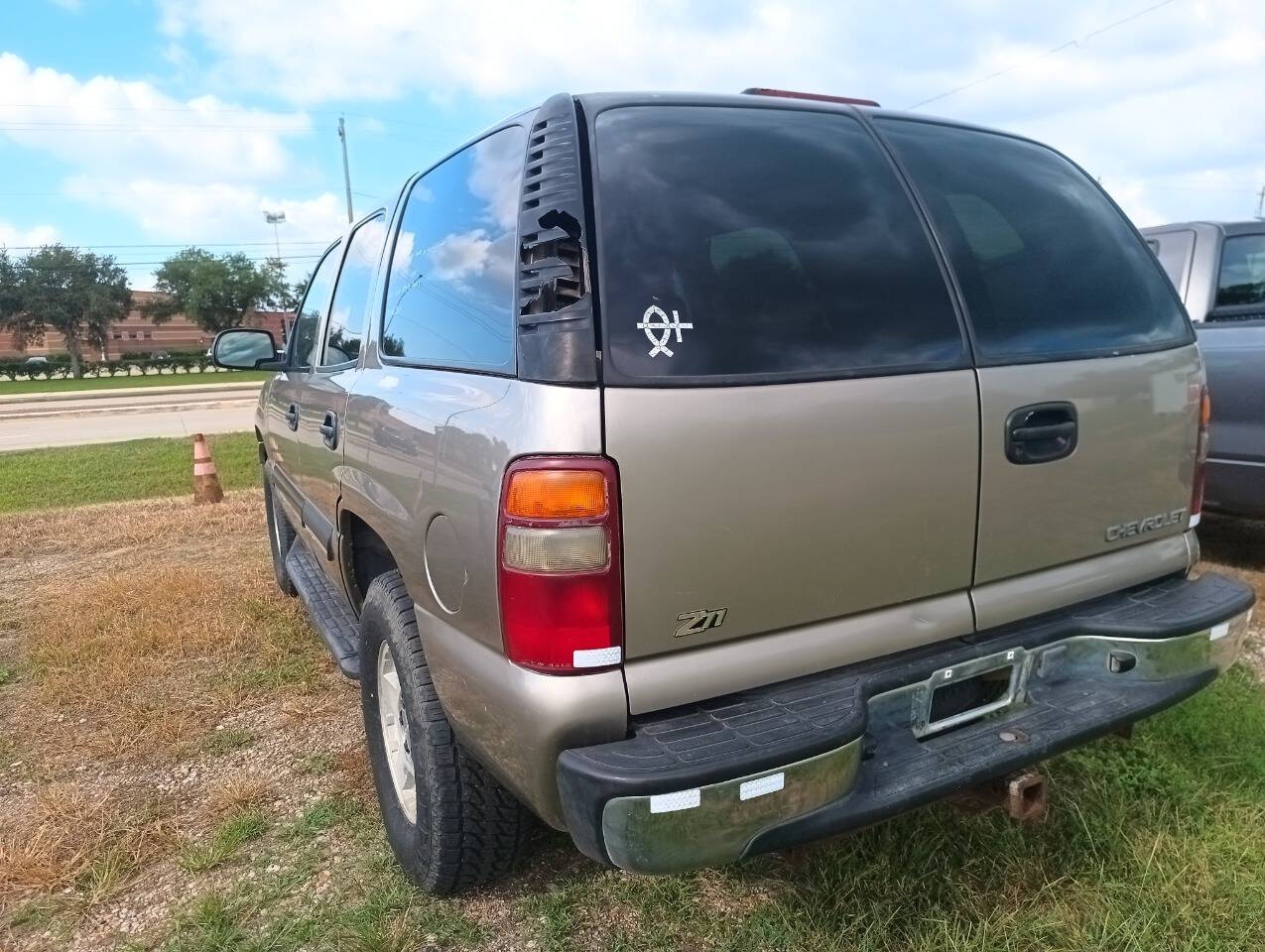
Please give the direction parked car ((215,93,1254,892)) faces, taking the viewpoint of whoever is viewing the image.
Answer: facing away from the viewer and to the left of the viewer

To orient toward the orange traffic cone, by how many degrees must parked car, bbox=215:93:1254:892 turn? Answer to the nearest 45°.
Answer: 0° — it already faces it
